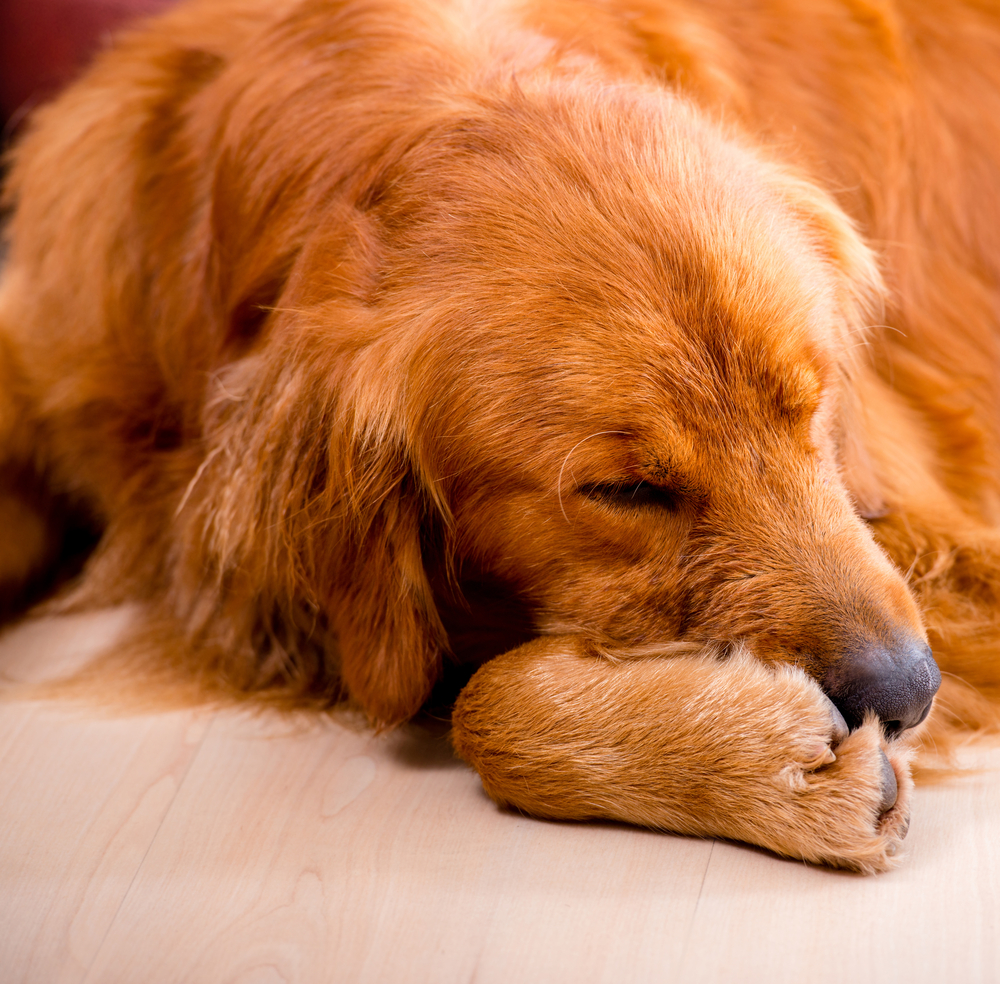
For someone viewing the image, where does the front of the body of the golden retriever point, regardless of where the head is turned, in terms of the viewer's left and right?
facing the viewer and to the right of the viewer
